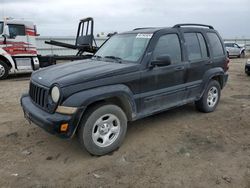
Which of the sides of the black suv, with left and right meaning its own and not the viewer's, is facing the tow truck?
right

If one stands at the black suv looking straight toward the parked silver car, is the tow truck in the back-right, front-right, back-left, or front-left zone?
front-left

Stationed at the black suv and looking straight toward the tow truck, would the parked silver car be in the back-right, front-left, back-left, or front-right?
front-right

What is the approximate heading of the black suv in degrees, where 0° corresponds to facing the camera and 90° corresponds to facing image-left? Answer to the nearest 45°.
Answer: approximately 45°

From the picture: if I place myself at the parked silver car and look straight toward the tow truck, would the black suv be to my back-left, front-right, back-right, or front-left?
front-left

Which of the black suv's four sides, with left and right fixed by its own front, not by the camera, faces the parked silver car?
back
